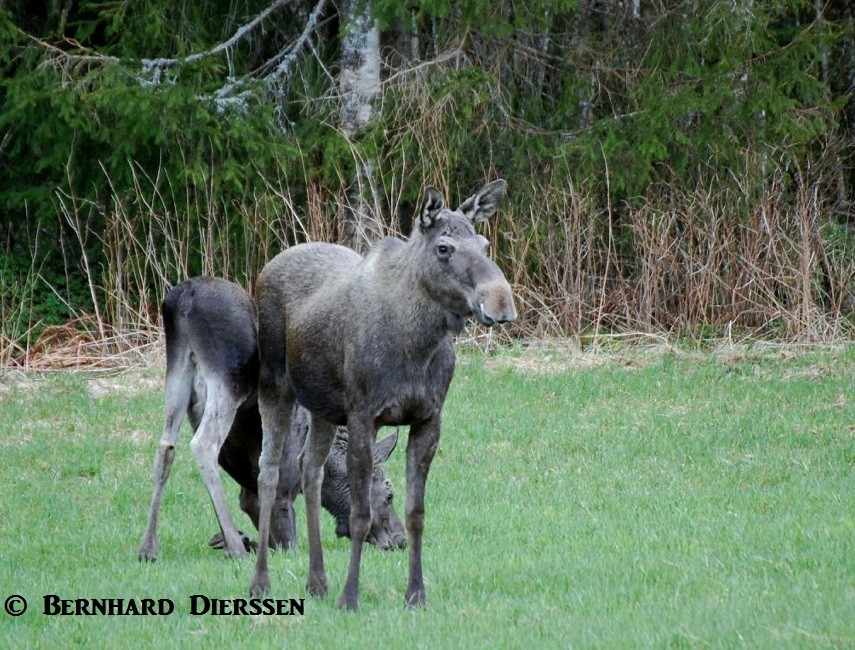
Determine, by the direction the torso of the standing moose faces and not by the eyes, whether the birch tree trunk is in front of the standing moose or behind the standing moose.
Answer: behind

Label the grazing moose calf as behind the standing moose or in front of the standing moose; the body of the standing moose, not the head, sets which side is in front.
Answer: behind

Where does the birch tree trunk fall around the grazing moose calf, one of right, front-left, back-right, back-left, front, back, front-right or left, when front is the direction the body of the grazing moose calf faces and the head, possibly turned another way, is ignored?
front-left

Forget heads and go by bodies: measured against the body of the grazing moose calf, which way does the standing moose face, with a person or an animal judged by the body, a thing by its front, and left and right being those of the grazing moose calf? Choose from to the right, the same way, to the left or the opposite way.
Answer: to the right

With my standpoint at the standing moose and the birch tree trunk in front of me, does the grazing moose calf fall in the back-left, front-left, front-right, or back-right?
front-left

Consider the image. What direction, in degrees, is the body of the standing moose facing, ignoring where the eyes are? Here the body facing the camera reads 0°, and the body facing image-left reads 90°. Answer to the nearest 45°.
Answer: approximately 315°

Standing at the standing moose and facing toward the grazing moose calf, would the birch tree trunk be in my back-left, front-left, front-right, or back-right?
front-right

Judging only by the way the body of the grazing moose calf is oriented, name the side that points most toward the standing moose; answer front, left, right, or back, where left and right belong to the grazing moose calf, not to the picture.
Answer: right

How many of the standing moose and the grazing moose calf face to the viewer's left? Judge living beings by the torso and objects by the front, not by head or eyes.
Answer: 0

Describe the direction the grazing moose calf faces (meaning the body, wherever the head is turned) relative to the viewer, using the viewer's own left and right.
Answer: facing away from the viewer and to the right of the viewer
